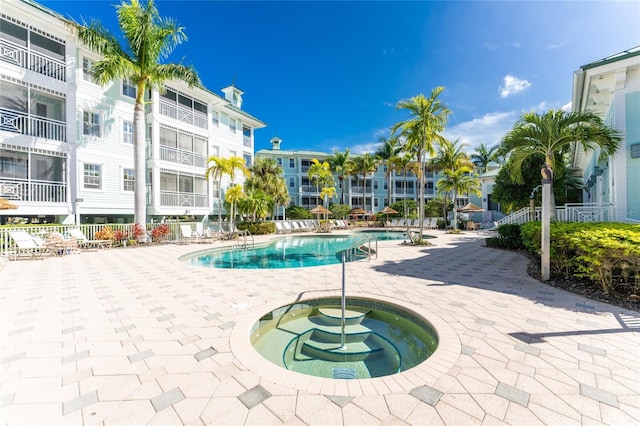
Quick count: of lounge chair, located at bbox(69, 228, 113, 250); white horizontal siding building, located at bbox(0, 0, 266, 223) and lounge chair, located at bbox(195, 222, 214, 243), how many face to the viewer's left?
0

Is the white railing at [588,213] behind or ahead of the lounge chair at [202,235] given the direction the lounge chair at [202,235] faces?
ahead

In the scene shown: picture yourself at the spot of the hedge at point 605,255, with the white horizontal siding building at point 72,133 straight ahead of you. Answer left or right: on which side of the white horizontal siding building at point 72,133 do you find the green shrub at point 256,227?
right

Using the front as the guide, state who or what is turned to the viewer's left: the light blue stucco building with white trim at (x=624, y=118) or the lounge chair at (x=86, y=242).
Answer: the light blue stucco building with white trim

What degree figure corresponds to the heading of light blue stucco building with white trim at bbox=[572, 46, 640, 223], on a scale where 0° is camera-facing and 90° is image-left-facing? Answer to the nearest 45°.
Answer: approximately 90°

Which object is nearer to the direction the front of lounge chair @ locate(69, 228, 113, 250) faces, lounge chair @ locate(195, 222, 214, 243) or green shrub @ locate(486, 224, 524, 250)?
the green shrub

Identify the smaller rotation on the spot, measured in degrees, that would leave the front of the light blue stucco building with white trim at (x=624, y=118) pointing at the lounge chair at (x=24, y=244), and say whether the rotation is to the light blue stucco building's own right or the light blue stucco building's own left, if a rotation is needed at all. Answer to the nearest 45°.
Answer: approximately 45° to the light blue stucco building's own left

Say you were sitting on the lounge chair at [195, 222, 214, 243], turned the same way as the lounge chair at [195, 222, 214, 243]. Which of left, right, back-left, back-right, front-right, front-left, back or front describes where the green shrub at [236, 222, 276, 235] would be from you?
left

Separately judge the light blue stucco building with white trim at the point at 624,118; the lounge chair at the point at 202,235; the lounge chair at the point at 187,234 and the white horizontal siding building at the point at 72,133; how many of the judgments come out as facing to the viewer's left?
1

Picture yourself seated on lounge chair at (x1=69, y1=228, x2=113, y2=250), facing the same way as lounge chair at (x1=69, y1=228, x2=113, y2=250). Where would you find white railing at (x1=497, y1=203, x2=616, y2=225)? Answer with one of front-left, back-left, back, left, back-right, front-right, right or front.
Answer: front-right

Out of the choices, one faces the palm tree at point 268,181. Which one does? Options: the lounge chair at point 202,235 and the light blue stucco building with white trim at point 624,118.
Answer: the light blue stucco building with white trim

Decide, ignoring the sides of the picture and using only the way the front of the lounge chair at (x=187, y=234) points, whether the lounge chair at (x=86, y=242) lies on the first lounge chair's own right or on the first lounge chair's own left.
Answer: on the first lounge chair's own right

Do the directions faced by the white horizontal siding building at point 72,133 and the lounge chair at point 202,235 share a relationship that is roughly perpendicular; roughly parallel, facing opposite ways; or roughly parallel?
roughly parallel

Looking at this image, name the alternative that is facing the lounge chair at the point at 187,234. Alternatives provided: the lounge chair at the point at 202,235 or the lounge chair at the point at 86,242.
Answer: the lounge chair at the point at 86,242

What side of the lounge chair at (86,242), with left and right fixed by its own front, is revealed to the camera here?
right

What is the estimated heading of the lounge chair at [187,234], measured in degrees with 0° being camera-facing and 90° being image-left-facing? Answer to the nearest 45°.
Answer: approximately 315°

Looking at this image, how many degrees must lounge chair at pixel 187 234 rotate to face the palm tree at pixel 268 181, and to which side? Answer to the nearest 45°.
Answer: approximately 90° to its left

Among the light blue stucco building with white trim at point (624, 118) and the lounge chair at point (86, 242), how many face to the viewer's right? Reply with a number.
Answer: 1
